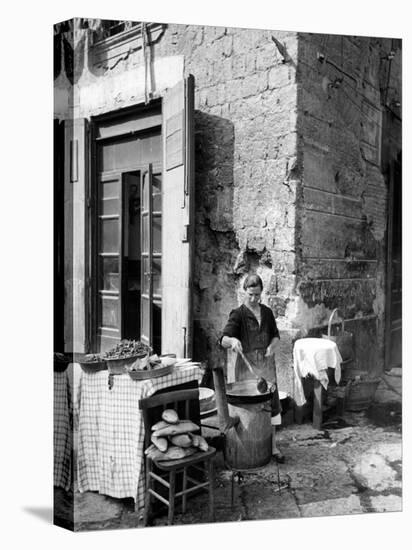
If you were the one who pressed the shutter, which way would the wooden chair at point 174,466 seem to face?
facing the viewer and to the right of the viewer

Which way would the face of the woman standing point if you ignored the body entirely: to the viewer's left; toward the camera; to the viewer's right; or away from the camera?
toward the camera

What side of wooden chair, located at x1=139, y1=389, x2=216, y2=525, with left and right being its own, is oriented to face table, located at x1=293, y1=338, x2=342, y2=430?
left

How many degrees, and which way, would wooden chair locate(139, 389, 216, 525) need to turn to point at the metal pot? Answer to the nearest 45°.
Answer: approximately 90° to its left

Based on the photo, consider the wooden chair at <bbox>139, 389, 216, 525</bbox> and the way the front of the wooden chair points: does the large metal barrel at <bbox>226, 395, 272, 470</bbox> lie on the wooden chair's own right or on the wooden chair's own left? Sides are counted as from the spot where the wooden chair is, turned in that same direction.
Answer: on the wooden chair's own left
